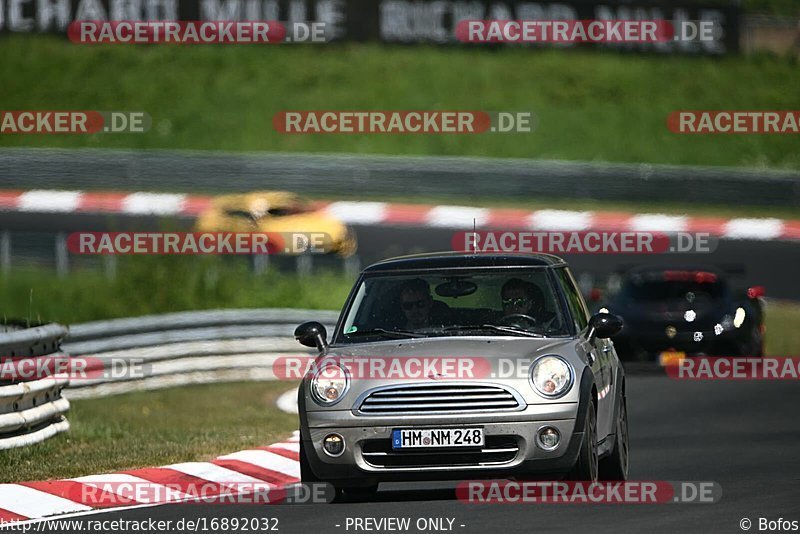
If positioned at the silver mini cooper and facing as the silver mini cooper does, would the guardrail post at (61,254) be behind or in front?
behind

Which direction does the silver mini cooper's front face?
toward the camera

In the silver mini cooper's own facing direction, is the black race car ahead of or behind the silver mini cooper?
behind

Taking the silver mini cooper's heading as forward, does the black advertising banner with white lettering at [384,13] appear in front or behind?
behind

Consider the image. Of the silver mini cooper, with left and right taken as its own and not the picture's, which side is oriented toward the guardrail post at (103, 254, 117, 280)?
back

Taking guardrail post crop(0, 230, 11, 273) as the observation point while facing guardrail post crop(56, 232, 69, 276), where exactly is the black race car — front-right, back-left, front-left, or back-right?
front-right

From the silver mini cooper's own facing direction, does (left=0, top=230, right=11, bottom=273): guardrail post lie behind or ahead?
behind

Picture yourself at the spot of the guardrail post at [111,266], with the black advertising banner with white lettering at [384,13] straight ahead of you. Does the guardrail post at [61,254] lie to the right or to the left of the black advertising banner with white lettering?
left

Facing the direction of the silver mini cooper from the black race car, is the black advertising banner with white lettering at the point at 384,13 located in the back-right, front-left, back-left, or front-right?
back-right

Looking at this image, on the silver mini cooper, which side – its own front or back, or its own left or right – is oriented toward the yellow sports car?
back

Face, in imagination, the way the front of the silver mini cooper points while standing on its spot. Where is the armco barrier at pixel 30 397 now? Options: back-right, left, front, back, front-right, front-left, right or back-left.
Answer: back-right
